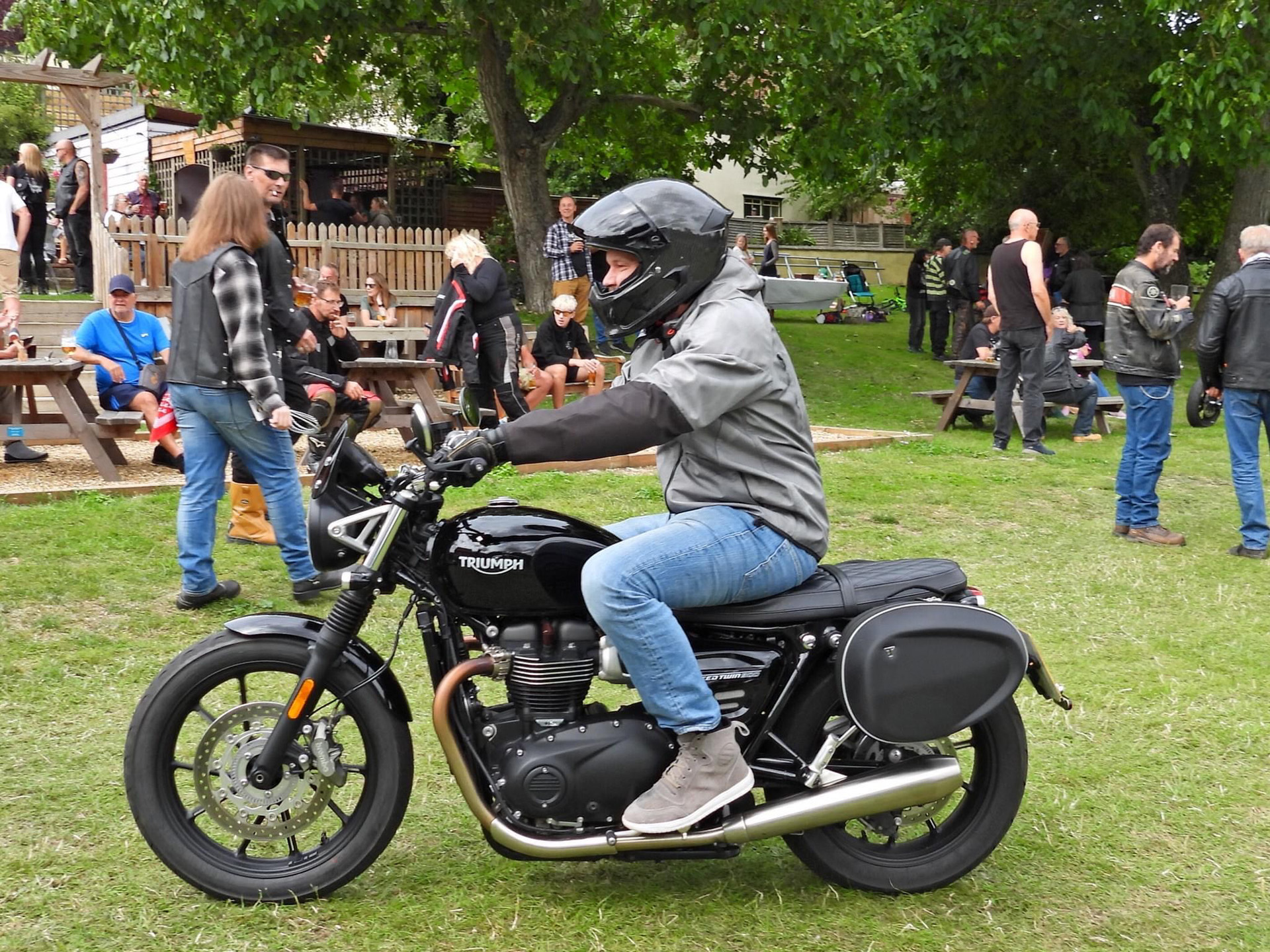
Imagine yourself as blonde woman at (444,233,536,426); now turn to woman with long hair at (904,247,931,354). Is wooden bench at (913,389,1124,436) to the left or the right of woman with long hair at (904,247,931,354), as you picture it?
right

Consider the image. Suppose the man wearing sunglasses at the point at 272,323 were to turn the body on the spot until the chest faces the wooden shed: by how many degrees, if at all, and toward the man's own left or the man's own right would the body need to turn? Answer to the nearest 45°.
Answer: approximately 135° to the man's own left

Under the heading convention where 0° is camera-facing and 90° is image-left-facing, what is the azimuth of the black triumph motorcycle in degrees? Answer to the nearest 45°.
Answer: approximately 90°

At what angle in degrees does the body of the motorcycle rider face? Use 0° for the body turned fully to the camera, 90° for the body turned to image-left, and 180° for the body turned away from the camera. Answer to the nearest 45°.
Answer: approximately 90°

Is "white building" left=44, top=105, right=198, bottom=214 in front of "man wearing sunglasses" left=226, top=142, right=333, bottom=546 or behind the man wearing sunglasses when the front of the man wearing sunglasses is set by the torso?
behind

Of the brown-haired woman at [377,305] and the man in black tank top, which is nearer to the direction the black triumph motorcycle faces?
the brown-haired woman

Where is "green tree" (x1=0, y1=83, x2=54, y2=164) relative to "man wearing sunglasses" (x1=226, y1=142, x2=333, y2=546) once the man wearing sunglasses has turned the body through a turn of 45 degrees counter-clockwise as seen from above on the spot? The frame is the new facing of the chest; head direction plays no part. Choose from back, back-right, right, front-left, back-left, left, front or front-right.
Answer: left

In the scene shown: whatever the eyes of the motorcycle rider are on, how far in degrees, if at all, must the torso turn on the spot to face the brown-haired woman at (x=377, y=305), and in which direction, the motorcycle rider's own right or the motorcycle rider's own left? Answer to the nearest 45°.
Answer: approximately 90° to the motorcycle rider's own right

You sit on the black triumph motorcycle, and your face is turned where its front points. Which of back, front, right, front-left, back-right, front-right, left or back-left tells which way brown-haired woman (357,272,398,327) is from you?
right

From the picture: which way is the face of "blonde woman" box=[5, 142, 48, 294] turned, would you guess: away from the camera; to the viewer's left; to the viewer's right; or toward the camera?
away from the camera

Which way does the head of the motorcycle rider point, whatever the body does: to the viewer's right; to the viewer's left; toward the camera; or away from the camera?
to the viewer's left
